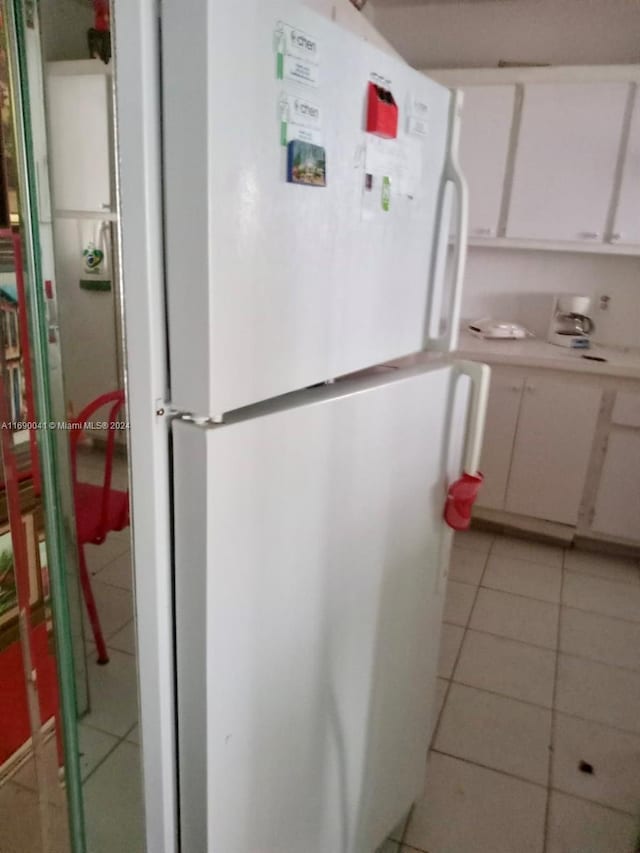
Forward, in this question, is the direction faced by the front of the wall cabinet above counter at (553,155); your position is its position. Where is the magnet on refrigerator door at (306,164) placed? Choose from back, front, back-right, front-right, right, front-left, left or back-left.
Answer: front

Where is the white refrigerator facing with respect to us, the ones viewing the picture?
facing the viewer and to the right of the viewer

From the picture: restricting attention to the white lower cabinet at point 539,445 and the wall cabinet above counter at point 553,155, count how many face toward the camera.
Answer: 2

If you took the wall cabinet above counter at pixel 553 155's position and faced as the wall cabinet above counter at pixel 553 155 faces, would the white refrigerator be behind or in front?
in front

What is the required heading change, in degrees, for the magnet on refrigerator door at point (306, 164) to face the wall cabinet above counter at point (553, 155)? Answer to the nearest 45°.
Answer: approximately 90° to its left

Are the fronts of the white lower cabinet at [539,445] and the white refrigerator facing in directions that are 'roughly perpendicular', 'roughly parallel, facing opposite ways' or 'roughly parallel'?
roughly perpendicular

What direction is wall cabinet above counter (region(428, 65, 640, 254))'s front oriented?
toward the camera

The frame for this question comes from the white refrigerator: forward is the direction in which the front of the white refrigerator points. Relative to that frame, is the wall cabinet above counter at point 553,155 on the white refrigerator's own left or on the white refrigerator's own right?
on the white refrigerator's own left

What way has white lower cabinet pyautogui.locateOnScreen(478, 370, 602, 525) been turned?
toward the camera
